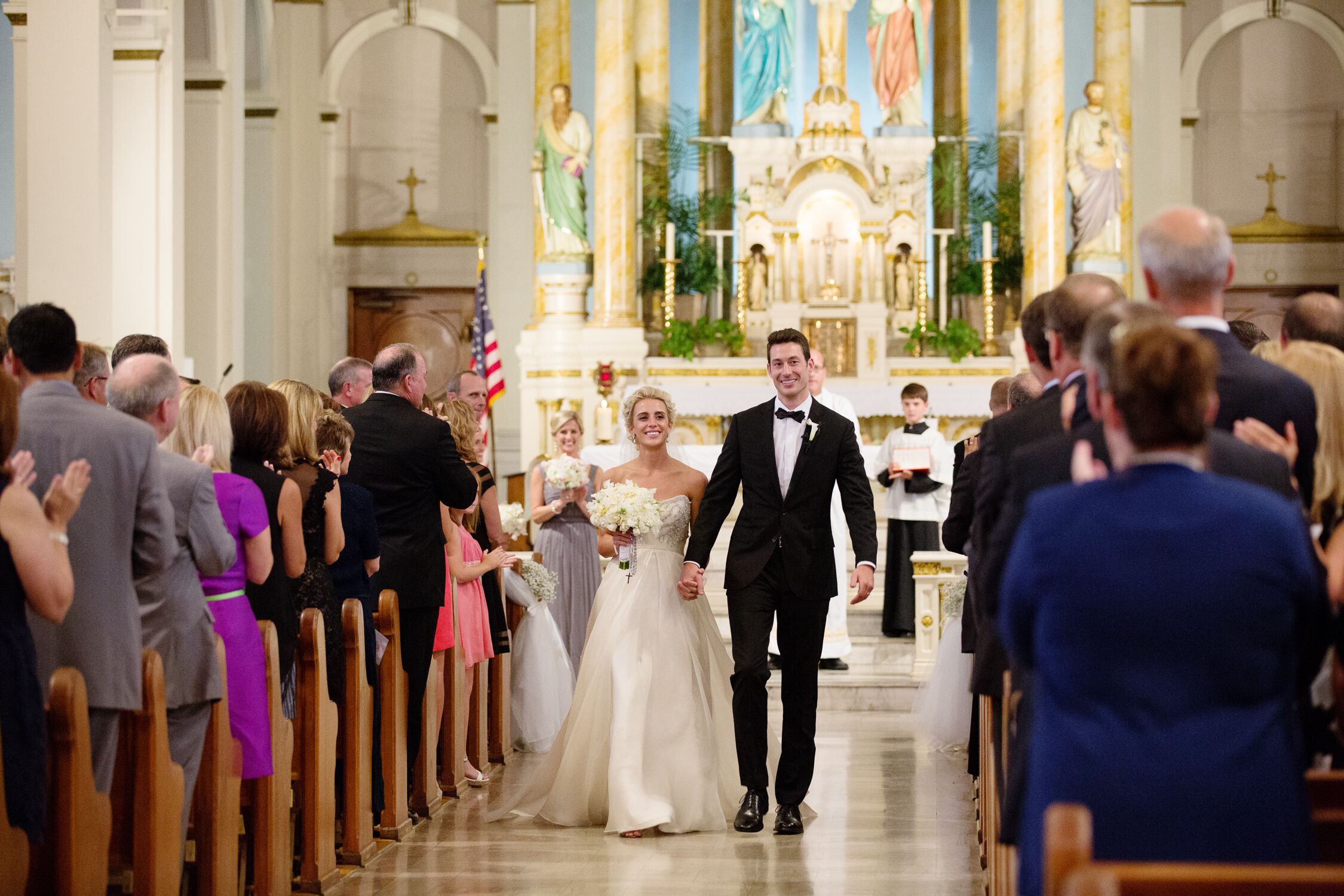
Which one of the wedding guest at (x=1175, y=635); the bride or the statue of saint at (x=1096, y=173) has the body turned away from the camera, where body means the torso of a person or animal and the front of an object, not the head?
the wedding guest

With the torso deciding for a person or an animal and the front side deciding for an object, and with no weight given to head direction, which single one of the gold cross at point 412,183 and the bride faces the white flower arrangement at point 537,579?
the gold cross

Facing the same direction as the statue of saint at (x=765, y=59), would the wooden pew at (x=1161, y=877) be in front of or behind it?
in front

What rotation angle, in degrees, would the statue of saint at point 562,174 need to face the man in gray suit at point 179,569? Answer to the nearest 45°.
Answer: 0° — it already faces them

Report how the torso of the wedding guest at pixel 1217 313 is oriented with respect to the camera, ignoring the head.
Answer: away from the camera

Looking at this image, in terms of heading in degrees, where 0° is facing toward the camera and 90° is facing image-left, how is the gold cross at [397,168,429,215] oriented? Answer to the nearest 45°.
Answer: approximately 0°

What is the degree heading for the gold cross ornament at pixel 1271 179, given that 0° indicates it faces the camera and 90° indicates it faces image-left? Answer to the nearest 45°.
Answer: approximately 0°

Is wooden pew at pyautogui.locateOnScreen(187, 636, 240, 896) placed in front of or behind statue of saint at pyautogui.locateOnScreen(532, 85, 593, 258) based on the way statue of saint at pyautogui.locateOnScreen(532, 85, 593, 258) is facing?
in front

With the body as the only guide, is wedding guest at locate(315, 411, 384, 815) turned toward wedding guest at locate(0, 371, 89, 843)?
no

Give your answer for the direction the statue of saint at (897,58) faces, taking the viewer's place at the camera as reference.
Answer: facing the viewer

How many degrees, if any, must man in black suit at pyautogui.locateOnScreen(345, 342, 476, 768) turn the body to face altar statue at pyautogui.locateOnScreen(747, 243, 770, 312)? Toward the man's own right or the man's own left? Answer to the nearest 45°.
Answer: approximately 45° to the man's own left

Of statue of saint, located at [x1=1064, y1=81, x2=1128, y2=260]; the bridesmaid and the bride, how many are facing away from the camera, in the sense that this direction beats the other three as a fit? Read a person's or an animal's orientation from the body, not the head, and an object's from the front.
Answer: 0

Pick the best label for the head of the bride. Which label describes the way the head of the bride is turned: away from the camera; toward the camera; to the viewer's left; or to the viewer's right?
toward the camera

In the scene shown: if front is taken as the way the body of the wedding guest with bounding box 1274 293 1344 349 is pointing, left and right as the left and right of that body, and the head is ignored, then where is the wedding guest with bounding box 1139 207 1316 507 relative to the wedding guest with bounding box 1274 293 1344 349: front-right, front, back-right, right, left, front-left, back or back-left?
back

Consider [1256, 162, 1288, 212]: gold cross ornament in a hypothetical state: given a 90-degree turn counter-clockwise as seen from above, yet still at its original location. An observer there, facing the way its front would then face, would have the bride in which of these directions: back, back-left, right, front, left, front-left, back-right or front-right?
right

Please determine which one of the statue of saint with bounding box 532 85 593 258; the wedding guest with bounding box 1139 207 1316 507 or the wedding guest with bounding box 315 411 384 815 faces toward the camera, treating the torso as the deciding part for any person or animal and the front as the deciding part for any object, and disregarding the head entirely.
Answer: the statue of saint

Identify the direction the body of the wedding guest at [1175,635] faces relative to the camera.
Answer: away from the camera

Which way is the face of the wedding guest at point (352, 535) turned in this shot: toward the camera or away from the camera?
away from the camera

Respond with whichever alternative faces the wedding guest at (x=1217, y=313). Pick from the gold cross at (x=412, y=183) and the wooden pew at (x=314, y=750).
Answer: the gold cross

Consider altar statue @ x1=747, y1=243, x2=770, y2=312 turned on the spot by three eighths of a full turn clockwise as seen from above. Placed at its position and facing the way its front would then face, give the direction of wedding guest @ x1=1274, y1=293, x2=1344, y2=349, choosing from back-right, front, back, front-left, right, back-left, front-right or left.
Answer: back-left

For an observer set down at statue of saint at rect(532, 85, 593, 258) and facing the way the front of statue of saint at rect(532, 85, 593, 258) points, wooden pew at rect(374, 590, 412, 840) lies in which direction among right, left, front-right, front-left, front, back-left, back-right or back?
front

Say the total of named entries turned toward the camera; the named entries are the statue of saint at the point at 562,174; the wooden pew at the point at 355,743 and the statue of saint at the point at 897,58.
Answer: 2

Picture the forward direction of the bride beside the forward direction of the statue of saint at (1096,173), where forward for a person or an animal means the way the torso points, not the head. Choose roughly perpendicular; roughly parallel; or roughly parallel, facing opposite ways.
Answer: roughly parallel
